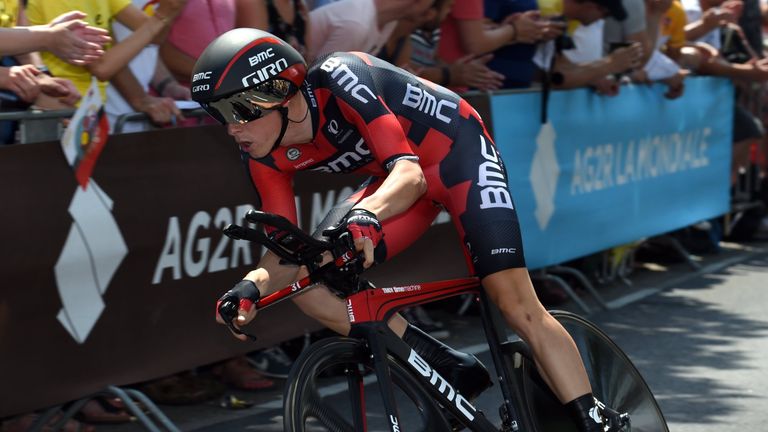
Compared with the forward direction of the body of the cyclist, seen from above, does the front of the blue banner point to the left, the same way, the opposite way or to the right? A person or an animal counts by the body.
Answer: to the left

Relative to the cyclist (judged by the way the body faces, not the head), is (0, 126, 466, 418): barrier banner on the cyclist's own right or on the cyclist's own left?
on the cyclist's own right

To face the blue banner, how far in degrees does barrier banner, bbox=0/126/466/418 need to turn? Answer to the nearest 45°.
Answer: approximately 90° to its left

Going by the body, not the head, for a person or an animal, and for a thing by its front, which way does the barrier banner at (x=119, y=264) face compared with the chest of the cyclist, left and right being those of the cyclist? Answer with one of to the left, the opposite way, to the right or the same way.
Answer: to the left

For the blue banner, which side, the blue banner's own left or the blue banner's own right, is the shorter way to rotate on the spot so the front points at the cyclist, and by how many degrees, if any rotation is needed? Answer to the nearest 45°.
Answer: approximately 45° to the blue banner's own right

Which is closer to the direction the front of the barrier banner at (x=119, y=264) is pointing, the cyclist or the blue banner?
the cyclist

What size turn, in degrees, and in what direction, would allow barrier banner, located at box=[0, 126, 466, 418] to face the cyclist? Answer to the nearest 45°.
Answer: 0° — it already faces them

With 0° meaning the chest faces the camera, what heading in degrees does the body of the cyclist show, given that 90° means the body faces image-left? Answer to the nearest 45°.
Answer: approximately 45°
